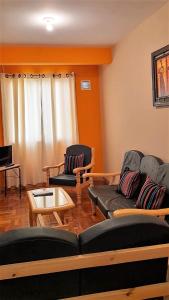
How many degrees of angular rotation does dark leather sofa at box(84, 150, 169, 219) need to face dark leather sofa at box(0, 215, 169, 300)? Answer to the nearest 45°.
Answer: approximately 45° to its left

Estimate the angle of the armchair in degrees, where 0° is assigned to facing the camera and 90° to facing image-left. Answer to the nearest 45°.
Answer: approximately 45°

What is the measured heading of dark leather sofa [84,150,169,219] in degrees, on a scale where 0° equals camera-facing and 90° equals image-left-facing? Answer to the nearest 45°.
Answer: approximately 45°

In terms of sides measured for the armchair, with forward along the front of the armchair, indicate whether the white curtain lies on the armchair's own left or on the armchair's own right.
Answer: on the armchair's own right

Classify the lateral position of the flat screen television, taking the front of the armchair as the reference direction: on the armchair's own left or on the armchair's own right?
on the armchair's own right

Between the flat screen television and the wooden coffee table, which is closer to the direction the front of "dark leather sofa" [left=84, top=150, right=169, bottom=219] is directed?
the wooden coffee table

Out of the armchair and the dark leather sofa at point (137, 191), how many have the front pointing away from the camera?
0

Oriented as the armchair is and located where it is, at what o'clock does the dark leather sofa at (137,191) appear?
The dark leather sofa is roughly at 10 o'clock from the armchair.

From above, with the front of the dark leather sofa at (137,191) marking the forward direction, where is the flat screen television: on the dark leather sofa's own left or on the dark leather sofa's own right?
on the dark leather sofa's own right
